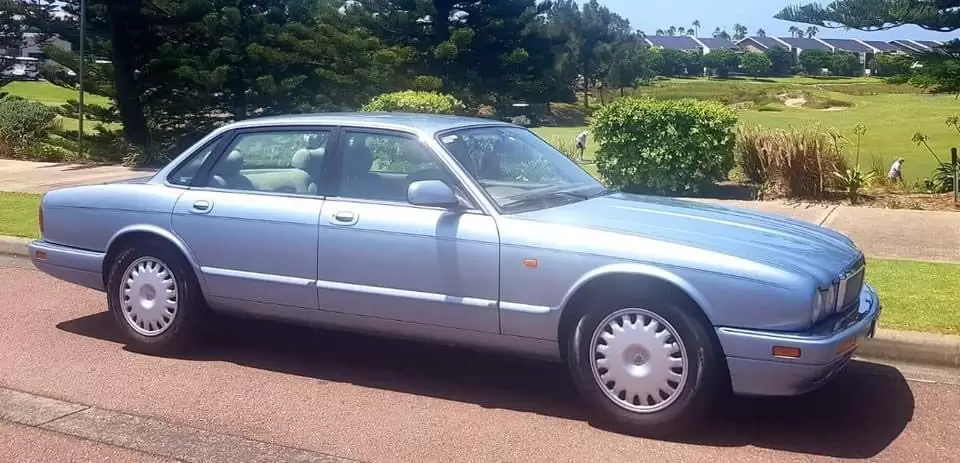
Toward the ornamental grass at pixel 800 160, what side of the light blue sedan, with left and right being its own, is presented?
left

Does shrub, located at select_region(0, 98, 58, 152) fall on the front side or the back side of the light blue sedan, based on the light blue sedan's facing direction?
on the back side

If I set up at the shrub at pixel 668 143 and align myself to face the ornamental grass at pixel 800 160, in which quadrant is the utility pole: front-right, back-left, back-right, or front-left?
back-left

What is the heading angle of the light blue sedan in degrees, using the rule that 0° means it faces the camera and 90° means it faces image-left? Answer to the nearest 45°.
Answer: approximately 315°
